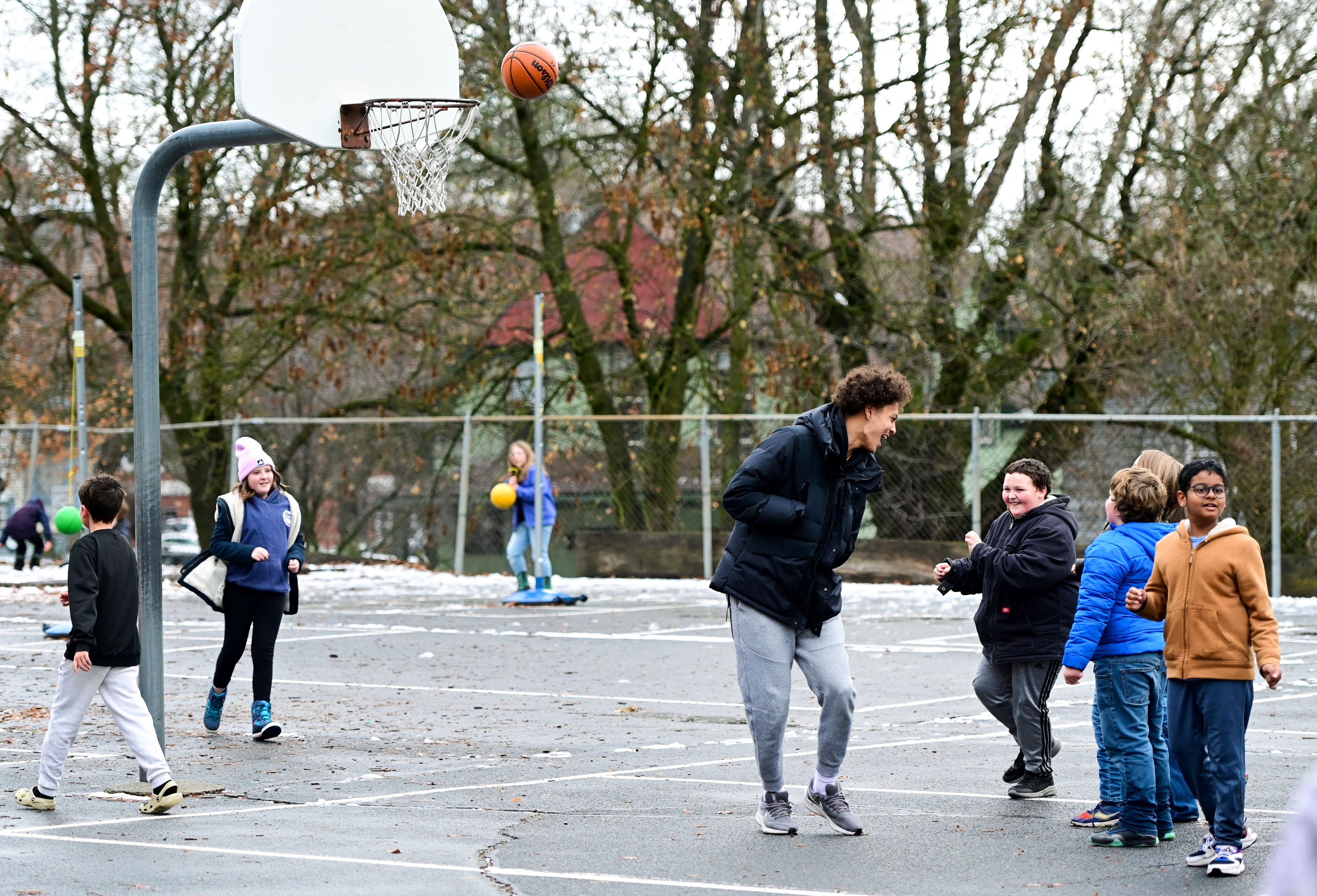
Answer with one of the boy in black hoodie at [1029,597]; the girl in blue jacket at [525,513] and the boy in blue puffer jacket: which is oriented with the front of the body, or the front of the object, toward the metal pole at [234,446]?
the boy in blue puffer jacket

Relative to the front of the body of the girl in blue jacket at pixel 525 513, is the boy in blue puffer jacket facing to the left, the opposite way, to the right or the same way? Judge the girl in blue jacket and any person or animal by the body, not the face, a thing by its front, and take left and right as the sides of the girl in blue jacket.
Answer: to the right

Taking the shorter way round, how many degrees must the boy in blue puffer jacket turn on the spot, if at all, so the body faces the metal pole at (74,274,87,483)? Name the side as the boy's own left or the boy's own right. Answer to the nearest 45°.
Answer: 0° — they already face it

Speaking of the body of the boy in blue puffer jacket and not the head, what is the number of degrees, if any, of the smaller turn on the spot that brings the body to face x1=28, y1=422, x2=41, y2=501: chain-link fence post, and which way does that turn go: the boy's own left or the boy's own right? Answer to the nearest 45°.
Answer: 0° — they already face it

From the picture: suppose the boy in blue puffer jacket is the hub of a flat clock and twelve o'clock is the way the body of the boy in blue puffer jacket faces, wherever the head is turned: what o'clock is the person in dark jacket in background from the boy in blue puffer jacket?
The person in dark jacket in background is roughly at 12 o'clock from the boy in blue puffer jacket.

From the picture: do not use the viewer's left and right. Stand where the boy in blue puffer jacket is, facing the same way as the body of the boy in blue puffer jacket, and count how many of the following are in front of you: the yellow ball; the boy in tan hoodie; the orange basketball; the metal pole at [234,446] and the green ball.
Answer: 4

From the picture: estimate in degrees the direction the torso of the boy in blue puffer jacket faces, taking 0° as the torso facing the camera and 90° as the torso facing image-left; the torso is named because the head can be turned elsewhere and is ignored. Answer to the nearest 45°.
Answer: approximately 135°
